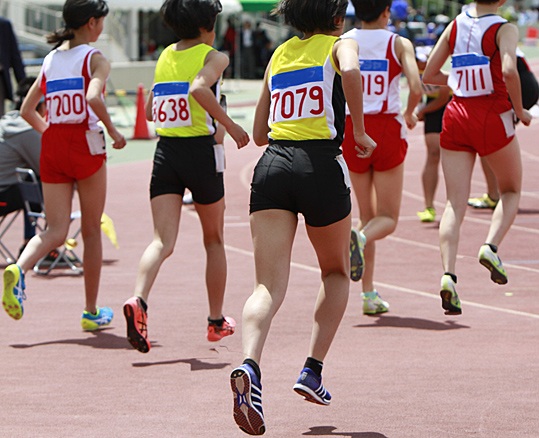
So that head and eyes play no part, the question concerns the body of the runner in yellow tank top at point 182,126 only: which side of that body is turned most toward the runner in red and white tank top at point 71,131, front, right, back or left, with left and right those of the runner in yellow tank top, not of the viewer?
left

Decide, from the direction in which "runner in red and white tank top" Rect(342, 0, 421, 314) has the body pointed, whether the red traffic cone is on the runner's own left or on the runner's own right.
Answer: on the runner's own left

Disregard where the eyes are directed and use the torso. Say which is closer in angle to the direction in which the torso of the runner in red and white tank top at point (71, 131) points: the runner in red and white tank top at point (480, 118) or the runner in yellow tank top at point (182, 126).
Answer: the runner in red and white tank top

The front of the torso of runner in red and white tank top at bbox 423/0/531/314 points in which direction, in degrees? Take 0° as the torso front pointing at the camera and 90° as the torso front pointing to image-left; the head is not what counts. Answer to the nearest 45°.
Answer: approximately 225°

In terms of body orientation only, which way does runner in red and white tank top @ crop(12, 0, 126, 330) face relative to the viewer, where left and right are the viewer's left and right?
facing away from the viewer and to the right of the viewer

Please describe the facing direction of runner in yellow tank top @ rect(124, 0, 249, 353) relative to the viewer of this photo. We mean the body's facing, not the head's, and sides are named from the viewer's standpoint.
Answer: facing away from the viewer and to the right of the viewer

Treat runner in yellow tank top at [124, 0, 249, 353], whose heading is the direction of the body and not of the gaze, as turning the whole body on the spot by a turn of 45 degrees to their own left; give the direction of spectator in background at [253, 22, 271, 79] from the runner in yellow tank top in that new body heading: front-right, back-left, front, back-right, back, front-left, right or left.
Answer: front

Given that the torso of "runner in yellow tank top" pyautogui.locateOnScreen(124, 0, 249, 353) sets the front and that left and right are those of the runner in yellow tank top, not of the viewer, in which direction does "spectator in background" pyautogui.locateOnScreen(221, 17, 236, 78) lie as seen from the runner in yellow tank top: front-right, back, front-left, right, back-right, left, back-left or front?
front-left

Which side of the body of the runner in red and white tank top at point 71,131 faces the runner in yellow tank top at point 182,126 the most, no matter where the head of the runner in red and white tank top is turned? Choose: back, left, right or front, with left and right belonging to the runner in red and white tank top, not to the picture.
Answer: right

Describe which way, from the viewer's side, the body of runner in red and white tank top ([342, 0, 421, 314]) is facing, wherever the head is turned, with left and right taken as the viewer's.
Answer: facing away from the viewer and to the right of the viewer

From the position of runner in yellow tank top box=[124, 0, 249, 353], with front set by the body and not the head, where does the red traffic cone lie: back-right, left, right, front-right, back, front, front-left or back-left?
front-left
